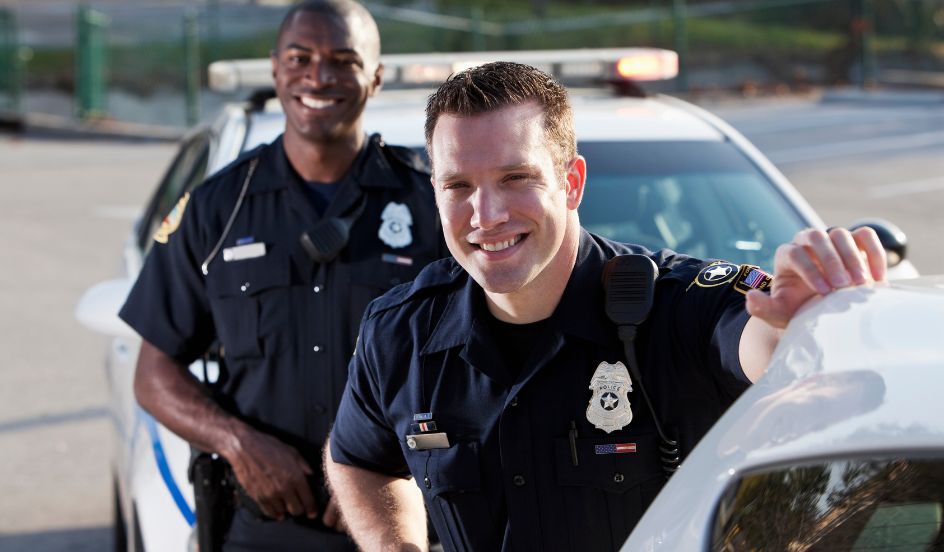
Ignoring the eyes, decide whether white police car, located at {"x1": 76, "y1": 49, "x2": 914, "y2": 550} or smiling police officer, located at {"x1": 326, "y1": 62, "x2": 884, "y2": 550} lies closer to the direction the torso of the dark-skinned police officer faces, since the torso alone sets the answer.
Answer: the smiling police officer

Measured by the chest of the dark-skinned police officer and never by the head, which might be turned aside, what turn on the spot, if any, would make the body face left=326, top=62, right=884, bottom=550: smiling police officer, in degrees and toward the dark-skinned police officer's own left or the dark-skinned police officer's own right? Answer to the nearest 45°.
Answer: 0° — they already face them

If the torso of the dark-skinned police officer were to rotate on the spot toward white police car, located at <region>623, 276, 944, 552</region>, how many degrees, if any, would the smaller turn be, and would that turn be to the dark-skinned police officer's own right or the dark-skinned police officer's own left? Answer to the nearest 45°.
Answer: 0° — they already face it

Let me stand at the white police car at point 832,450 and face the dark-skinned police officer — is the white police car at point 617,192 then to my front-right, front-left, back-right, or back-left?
front-right

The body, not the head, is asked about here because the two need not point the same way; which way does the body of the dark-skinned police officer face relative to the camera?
toward the camera

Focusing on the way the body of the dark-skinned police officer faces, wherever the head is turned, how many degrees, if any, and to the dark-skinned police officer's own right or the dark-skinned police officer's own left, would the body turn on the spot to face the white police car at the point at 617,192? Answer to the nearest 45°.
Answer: approximately 135° to the dark-skinned police officer's own left

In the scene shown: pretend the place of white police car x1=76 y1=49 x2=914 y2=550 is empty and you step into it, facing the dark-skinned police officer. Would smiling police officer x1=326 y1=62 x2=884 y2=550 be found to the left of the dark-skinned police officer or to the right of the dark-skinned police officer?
left
